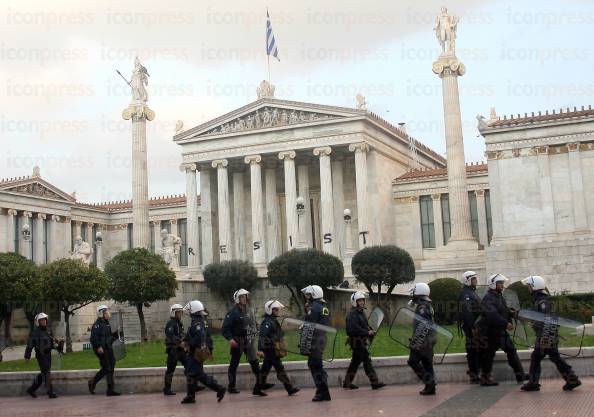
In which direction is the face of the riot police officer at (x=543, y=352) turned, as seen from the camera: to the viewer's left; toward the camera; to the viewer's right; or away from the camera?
to the viewer's left

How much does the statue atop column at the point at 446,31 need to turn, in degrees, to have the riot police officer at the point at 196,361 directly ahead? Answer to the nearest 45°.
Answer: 0° — it already faces them

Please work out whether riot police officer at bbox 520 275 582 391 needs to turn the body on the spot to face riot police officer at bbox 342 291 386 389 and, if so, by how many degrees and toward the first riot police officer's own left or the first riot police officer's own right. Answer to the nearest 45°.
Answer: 0° — they already face them

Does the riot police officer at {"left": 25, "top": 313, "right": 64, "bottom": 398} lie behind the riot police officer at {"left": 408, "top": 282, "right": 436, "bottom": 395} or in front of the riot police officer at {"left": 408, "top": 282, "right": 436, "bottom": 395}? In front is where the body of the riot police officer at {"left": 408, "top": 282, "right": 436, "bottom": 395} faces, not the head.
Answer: in front

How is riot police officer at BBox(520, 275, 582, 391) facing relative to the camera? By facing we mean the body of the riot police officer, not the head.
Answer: to the viewer's left

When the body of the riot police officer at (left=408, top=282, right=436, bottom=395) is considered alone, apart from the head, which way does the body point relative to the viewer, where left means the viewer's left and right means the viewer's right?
facing to the left of the viewer

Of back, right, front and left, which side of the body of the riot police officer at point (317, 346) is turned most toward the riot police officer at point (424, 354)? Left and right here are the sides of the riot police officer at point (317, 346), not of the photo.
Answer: back

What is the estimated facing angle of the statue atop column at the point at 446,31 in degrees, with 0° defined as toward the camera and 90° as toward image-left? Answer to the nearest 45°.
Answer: approximately 0°

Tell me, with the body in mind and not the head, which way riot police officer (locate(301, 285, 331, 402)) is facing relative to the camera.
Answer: to the viewer's left

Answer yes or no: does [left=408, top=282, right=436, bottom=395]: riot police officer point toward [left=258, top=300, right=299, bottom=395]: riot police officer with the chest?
yes

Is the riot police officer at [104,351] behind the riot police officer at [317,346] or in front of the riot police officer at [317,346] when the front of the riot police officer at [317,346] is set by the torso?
in front
